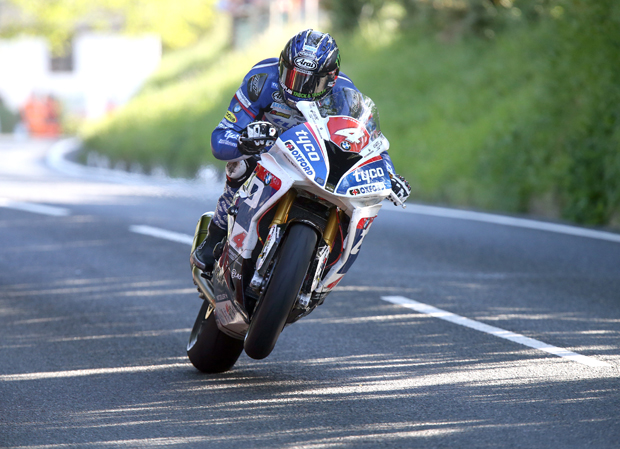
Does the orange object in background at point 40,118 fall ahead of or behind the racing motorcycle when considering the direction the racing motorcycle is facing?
behind

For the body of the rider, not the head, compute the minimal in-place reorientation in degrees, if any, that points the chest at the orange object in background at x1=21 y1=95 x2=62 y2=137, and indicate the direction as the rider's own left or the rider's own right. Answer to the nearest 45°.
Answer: approximately 180°

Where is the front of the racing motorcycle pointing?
toward the camera

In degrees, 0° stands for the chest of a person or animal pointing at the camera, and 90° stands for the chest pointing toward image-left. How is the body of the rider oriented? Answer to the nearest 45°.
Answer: approximately 0°
